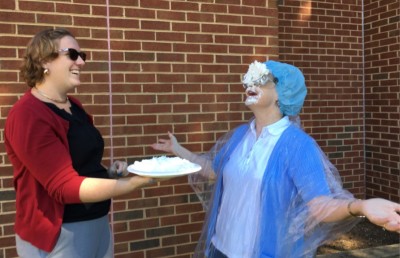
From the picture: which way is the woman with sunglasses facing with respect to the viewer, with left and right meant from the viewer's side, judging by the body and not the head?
facing the viewer and to the right of the viewer

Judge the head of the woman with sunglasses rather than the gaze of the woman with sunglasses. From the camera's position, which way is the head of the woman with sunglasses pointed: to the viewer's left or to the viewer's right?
to the viewer's right
